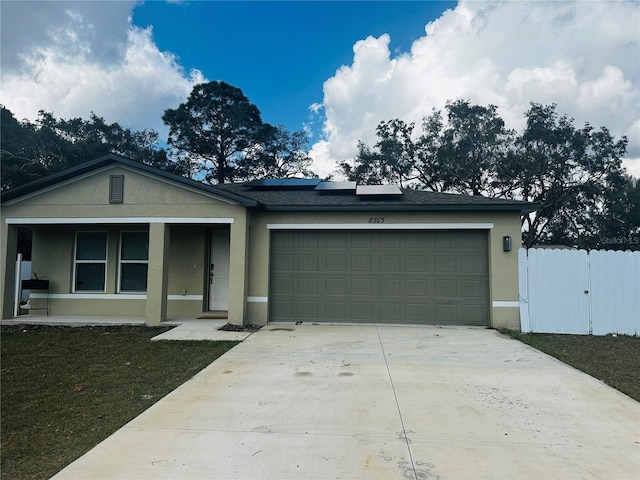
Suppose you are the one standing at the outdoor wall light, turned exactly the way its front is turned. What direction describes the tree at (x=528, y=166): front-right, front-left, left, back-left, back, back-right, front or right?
back

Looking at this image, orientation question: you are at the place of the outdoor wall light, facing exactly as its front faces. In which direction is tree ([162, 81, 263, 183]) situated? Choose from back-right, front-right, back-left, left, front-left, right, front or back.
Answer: back-right

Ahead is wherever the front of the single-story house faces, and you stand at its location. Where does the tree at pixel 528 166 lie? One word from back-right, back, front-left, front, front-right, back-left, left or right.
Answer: back-left

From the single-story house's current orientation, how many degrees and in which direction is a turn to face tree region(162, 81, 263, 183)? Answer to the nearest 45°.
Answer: approximately 180°

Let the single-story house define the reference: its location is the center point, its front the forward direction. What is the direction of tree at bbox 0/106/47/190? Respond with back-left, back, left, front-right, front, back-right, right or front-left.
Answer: back-right

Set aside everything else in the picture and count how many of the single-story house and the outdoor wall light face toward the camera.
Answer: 2

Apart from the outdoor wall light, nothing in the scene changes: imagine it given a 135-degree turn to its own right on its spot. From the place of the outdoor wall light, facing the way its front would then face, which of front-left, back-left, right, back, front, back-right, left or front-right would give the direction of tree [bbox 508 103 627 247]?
front-right

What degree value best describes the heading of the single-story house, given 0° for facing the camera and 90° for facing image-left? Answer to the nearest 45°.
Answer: approximately 0°

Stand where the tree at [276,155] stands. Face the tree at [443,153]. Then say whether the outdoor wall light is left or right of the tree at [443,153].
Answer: right
